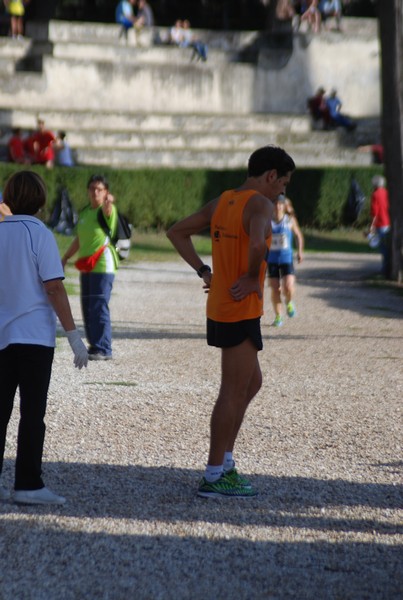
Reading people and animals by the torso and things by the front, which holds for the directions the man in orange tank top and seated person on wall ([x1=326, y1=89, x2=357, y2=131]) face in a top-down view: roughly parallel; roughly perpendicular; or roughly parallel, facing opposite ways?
roughly perpendicular

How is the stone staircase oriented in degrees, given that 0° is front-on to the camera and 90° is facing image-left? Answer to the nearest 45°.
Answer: approximately 0°

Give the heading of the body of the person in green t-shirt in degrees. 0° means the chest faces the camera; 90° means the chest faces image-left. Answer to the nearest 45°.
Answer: approximately 45°

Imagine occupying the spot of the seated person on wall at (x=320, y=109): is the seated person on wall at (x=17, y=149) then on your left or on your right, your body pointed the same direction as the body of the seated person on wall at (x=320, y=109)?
on your right

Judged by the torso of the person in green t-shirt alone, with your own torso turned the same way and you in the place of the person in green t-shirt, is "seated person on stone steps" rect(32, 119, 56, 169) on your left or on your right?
on your right

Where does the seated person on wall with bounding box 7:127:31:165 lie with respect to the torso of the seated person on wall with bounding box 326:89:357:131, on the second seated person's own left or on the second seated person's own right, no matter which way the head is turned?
on the second seated person's own right

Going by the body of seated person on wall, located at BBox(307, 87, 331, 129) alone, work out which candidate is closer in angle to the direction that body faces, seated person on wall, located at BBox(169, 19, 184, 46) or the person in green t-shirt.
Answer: the person in green t-shirt

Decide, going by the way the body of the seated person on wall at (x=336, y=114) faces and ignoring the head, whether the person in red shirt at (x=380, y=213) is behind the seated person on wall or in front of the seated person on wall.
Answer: in front

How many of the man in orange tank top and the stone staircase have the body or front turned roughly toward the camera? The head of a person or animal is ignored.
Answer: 1

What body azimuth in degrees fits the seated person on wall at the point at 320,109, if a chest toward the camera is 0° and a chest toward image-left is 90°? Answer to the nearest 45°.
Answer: approximately 315°

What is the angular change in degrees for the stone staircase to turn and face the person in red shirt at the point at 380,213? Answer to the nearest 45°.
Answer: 0° — it already faces them

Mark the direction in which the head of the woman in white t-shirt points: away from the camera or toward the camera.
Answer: away from the camera

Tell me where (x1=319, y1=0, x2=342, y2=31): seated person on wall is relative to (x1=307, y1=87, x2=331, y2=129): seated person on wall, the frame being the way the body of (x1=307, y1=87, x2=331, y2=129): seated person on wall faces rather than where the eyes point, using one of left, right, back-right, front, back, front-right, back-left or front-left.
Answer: back-left
